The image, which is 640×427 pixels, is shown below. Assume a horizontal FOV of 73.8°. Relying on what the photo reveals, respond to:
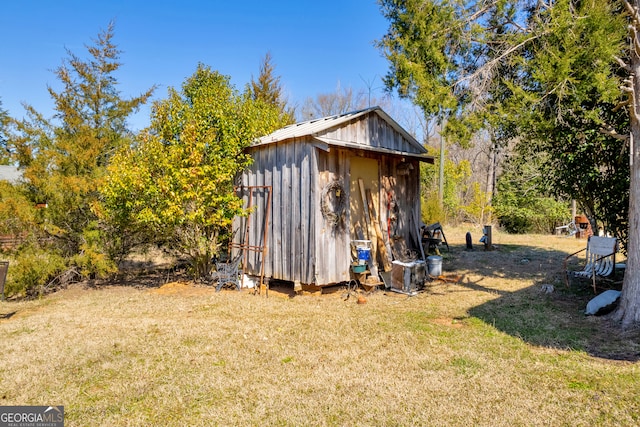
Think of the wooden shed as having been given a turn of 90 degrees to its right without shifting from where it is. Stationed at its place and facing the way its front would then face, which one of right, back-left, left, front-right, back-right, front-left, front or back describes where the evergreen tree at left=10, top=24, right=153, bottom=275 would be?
front-right

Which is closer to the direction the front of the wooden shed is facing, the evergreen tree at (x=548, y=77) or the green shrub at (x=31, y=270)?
the evergreen tree

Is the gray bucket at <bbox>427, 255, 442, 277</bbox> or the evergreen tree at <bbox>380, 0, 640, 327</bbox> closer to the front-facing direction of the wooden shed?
the evergreen tree

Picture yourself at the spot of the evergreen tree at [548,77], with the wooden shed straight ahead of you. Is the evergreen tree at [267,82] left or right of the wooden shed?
right

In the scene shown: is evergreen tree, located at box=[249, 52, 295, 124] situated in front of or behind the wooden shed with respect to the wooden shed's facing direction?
behind

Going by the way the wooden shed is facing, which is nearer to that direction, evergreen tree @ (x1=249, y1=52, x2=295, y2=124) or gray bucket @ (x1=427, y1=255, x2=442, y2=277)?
the gray bucket

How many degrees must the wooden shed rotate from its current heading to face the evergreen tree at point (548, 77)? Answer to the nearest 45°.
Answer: approximately 45° to its left

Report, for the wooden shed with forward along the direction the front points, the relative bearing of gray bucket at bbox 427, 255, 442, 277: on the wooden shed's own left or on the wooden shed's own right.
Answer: on the wooden shed's own left

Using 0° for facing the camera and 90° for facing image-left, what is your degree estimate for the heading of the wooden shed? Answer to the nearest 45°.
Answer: approximately 315°
